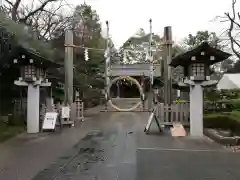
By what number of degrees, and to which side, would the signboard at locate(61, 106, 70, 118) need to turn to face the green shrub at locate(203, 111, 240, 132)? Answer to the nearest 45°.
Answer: approximately 90° to its left

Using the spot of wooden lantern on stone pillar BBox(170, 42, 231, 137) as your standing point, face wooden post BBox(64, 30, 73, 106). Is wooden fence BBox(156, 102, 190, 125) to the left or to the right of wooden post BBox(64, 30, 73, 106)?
right

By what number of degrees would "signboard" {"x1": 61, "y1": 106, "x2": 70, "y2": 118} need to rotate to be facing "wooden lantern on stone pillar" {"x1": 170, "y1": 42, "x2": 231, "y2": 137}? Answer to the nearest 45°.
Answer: approximately 45° to its left

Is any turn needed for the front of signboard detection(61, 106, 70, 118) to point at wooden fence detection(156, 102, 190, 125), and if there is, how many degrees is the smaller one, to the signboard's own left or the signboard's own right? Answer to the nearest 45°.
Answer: approximately 90° to the signboard's own left

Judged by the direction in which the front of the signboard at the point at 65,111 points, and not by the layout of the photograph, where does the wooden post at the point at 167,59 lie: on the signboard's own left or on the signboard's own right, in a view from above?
on the signboard's own left

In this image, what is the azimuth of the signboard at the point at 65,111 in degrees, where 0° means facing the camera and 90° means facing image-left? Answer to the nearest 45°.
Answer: approximately 0°

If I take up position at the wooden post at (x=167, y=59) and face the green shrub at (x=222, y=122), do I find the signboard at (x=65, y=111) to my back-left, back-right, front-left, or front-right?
back-right
